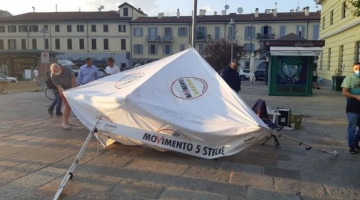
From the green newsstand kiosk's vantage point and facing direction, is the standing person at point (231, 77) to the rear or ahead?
ahead

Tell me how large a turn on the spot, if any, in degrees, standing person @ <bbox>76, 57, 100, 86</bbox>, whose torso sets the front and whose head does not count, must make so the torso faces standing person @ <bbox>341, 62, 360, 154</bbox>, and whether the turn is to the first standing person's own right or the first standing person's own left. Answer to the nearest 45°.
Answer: approximately 45° to the first standing person's own left

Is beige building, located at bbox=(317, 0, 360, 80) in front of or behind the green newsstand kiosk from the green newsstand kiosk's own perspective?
behind

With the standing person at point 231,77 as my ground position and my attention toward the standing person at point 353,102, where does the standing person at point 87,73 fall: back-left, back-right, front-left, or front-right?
back-right

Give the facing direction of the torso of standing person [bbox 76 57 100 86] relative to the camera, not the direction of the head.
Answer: toward the camera

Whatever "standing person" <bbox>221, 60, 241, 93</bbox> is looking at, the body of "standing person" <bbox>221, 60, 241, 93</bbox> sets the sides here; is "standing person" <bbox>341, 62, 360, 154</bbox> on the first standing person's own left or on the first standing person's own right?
on the first standing person's own left

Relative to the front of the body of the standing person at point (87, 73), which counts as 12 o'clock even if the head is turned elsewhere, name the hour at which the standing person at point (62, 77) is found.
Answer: the standing person at point (62, 77) is roughly at 1 o'clock from the standing person at point (87, 73).

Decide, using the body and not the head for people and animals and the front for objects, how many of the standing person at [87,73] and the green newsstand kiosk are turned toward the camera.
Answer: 2

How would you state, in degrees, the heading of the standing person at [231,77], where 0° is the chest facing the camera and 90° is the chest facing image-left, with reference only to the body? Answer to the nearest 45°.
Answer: approximately 45°

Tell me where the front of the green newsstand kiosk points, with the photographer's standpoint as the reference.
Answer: facing the viewer

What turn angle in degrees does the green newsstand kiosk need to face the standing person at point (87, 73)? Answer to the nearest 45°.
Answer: approximately 45° to its right

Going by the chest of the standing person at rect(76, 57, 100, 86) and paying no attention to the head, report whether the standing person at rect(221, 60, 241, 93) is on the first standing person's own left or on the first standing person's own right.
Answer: on the first standing person's own left

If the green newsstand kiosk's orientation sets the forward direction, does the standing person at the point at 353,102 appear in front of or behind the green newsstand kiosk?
in front

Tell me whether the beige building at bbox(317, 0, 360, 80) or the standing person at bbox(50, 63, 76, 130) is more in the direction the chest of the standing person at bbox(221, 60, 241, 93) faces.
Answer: the standing person

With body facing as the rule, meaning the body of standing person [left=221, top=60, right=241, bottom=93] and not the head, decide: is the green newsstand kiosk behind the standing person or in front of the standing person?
behind
